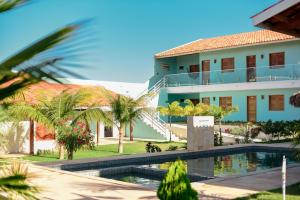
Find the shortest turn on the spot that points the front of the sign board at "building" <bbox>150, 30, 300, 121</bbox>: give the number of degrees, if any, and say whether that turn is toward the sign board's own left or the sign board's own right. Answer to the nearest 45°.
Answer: approximately 180°

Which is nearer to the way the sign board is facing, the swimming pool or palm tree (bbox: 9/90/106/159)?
the swimming pool

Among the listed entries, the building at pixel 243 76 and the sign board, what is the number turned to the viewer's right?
0

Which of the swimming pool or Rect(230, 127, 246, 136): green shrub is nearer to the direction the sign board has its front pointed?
the swimming pool

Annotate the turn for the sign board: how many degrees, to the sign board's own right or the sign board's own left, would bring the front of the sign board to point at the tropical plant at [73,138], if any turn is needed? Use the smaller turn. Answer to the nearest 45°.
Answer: approximately 45° to the sign board's own right

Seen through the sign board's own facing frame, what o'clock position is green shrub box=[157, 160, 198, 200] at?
The green shrub is roughly at 12 o'clock from the sign board.

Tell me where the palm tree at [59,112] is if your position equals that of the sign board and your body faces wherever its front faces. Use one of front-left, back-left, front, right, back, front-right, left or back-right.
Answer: front-right

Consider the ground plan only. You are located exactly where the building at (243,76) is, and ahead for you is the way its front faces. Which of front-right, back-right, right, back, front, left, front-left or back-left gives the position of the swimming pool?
front-left

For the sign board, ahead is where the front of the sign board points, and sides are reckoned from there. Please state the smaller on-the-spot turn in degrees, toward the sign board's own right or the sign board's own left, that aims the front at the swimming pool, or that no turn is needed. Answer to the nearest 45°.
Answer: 0° — it already faces it

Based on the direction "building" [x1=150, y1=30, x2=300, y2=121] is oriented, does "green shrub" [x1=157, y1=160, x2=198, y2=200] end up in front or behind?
in front

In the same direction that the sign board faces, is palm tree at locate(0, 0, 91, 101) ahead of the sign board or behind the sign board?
ahead

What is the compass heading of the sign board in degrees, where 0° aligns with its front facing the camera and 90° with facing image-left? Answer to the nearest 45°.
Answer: approximately 0°

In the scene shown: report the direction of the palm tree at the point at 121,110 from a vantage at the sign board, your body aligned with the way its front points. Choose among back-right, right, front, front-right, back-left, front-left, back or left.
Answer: right

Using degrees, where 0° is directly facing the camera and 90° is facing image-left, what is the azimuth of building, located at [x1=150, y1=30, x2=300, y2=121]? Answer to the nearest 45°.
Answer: approximately 45°
